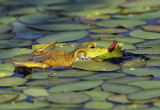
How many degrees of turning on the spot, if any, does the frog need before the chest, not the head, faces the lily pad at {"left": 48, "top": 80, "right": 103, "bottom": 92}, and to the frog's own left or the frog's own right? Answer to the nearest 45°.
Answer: approximately 90° to the frog's own right

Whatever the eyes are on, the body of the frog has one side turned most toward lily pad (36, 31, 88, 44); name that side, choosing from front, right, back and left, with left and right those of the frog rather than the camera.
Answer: left

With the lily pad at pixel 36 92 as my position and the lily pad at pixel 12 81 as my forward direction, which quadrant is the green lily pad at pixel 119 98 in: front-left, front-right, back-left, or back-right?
back-right

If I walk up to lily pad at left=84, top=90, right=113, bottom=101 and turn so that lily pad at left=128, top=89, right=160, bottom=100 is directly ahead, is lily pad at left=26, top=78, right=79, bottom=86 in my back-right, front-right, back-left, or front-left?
back-left

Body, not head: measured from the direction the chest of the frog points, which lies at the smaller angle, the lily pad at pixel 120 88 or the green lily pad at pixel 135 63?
the green lily pad

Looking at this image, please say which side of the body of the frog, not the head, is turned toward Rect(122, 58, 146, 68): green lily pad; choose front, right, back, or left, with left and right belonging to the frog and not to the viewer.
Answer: front

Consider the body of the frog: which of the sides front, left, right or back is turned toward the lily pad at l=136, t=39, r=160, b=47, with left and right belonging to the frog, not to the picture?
front

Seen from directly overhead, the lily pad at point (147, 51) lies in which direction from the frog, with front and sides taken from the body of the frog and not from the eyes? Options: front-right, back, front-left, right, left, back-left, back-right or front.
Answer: front

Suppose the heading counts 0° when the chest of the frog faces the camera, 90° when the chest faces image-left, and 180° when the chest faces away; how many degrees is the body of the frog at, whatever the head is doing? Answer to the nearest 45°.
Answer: approximately 270°

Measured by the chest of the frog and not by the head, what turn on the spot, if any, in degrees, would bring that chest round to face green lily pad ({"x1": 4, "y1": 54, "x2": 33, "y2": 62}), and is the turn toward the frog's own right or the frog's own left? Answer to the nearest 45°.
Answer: approximately 180°

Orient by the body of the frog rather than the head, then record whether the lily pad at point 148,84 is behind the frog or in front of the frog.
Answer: in front

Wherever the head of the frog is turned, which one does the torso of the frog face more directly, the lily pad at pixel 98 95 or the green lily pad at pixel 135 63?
the green lily pad

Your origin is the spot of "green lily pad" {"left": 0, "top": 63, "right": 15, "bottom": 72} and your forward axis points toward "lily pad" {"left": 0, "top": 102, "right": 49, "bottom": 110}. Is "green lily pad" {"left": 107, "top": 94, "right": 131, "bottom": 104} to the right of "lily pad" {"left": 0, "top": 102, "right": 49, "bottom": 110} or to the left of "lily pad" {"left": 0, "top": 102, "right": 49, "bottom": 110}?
left

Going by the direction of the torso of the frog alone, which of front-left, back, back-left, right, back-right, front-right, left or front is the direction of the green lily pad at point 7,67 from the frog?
back
